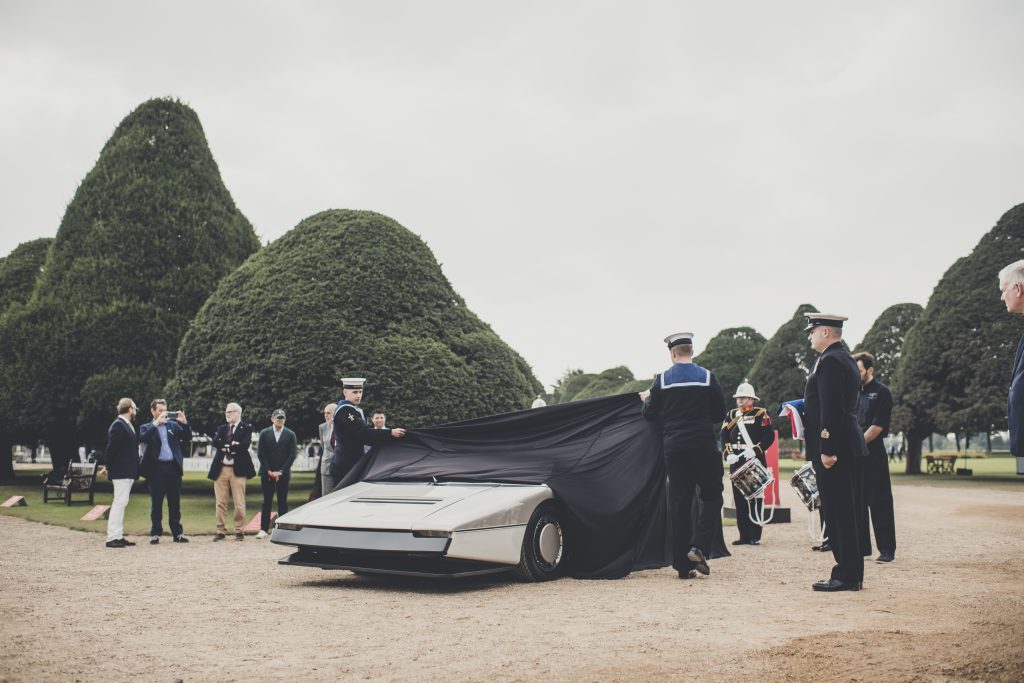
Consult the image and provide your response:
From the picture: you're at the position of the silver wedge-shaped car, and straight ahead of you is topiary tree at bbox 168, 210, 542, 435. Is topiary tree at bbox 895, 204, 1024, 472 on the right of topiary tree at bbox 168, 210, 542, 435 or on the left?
right

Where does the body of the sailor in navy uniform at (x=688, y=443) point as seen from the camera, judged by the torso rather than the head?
away from the camera

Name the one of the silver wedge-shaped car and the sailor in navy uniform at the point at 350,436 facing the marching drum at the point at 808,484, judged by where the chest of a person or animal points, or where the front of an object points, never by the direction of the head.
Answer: the sailor in navy uniform

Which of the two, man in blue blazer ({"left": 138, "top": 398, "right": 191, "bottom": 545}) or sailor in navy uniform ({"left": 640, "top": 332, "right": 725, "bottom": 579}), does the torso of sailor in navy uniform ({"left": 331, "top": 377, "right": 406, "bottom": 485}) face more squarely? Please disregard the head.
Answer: the sailor in navy uniform

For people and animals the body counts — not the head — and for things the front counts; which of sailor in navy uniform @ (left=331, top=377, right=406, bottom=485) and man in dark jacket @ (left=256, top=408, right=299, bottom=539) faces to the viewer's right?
the sailor in navy uniform

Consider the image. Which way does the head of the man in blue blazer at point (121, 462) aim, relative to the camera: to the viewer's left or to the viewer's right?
to the viewer's right

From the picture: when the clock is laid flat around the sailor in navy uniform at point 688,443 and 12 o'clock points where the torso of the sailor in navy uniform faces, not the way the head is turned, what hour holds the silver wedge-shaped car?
The silver wedge-shaped car is roughly at 8 o'clock from the sailor in navy uniform.

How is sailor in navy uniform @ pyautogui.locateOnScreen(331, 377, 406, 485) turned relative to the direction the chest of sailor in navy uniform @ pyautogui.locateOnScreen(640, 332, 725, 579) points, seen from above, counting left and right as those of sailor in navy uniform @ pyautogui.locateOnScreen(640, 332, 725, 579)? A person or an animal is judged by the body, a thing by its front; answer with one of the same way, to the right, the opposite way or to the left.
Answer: to the right

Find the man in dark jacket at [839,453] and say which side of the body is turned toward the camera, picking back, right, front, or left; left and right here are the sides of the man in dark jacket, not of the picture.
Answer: left
